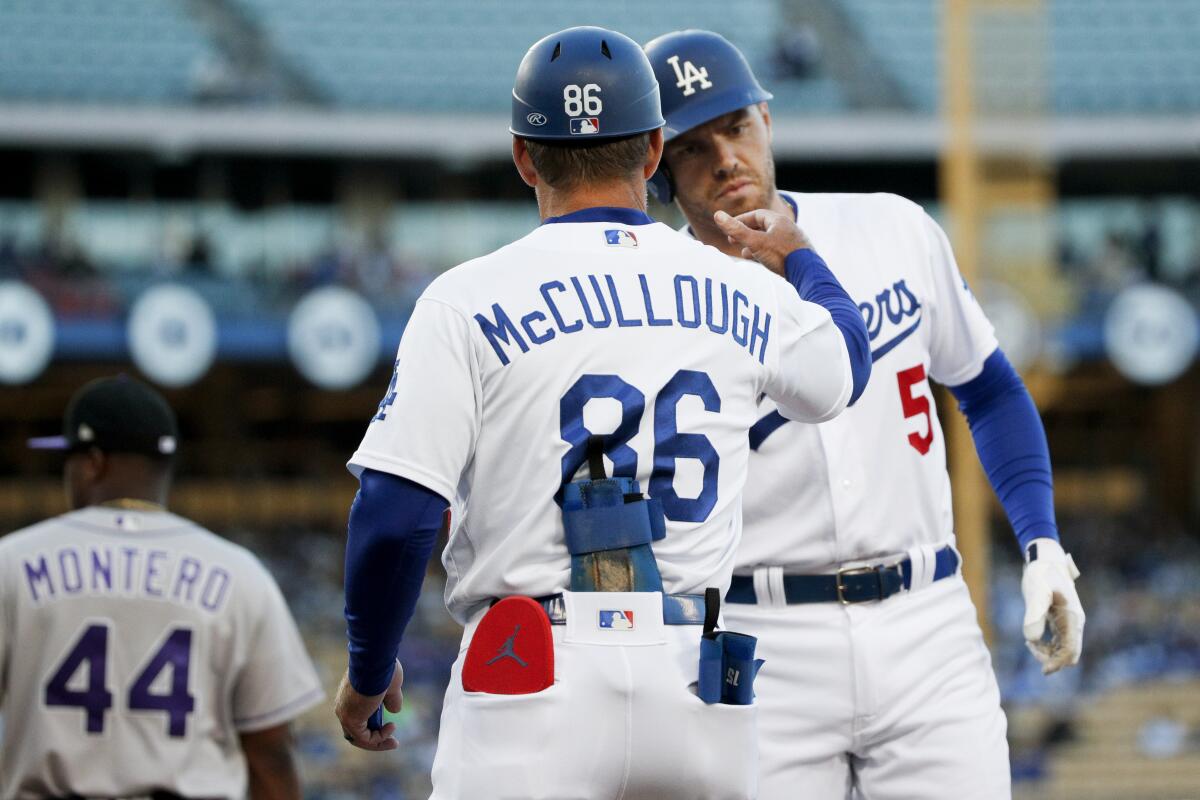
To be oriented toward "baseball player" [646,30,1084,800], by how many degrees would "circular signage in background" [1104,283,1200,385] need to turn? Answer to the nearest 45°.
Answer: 0° — it already faces them

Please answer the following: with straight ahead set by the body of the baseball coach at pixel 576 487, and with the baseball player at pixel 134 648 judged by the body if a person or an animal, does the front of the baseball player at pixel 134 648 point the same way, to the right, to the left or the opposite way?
the same way

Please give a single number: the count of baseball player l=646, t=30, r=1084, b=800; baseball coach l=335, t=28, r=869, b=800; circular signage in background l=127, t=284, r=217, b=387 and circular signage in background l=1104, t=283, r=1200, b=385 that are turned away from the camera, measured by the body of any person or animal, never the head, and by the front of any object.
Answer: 1

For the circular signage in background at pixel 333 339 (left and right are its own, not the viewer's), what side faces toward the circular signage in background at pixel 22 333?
right

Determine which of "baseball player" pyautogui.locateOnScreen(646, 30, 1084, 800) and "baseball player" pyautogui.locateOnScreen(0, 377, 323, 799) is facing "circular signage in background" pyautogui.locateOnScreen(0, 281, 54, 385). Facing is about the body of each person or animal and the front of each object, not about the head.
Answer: "baseball player" pyautogui.locateOnScreen(0, 377, 323, 799)

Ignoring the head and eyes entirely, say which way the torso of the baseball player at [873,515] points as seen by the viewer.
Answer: toward the camera

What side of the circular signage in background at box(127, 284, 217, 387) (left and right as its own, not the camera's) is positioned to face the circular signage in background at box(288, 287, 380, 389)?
left

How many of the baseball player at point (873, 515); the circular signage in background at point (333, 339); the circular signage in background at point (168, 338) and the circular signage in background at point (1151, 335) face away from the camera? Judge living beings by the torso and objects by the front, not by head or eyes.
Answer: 0

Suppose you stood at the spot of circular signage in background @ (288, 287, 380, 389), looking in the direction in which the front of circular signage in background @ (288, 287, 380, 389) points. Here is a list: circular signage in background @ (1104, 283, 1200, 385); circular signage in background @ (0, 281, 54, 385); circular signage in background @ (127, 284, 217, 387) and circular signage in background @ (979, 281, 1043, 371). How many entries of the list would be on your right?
2

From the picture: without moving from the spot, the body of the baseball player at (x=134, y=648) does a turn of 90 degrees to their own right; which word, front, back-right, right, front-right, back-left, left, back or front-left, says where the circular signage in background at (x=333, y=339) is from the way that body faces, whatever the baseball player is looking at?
left

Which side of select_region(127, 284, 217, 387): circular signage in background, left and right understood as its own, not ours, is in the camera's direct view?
front

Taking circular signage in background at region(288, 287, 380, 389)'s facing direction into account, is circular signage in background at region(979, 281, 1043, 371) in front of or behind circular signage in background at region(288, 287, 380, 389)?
in front

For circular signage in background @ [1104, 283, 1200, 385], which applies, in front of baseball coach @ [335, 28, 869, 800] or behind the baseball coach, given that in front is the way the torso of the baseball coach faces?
in front

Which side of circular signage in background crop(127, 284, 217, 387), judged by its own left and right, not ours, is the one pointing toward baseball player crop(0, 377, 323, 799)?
front

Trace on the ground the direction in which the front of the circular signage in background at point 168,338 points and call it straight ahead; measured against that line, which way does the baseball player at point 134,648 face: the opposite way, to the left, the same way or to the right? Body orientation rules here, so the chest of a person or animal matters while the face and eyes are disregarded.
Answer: the opposite way

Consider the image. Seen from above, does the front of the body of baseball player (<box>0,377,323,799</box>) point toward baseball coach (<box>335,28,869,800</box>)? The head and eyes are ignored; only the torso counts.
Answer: no

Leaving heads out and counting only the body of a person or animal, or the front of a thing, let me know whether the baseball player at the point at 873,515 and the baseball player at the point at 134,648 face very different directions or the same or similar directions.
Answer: very different directions
